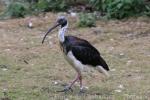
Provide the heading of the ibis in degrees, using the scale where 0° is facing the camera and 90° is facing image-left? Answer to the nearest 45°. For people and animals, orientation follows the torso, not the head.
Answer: approximately 90°
